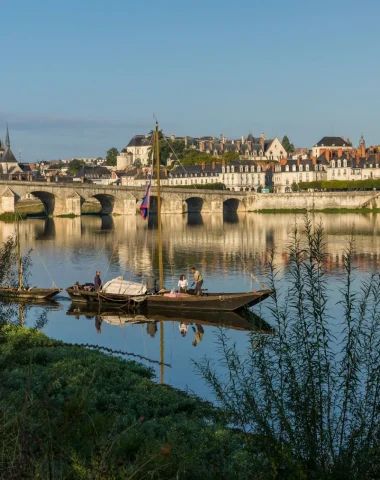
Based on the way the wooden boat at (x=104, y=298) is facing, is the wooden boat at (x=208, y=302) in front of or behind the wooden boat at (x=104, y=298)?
in front

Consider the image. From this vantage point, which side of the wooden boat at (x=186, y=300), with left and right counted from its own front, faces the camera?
right
